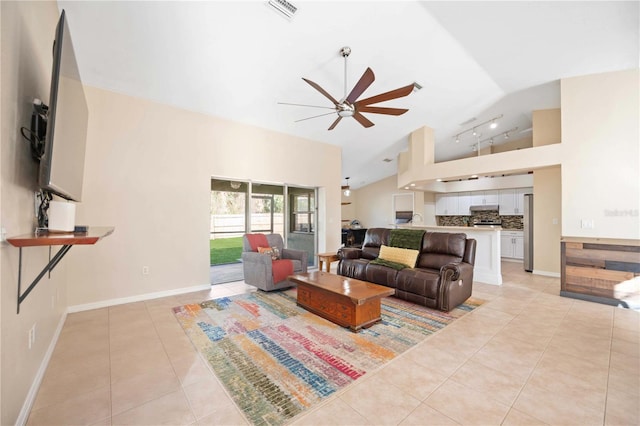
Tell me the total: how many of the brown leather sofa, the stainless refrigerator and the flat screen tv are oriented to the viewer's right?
1

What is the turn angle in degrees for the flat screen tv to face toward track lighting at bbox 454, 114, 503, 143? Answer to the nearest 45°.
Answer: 0° — it already faces it

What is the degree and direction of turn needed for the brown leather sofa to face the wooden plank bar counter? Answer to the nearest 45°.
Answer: approximately 135° to its left

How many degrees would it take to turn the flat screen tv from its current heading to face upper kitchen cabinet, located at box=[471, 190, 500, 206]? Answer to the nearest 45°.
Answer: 0° — it already faces it

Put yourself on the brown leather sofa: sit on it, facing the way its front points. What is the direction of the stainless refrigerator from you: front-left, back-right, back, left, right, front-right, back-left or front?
back

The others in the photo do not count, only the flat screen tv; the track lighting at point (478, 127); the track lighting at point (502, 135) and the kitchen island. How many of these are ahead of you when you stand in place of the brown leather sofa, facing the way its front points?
1

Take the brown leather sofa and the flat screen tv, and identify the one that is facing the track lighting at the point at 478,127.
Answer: the flat screen tv

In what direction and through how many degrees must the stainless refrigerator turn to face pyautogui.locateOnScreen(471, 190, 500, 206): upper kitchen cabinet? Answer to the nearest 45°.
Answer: approximately 90° to its right

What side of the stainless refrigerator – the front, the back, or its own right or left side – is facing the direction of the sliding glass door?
front

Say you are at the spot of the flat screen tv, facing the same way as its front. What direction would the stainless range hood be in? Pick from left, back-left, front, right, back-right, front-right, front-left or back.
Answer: front

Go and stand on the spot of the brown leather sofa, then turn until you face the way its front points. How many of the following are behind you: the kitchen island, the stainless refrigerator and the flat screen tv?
2

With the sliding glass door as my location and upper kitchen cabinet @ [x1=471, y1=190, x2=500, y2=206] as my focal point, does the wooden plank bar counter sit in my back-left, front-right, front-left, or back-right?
front-right

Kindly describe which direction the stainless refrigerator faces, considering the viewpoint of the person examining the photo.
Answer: facing the viewer and to the left of the viewer

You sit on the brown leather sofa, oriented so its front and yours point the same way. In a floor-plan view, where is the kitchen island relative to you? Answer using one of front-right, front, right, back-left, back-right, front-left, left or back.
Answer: back

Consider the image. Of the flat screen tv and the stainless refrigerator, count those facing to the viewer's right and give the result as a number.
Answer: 1

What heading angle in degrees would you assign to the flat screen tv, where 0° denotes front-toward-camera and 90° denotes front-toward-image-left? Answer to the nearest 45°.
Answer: approximately 270°
